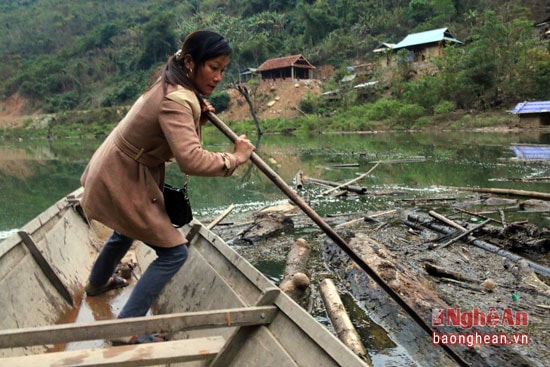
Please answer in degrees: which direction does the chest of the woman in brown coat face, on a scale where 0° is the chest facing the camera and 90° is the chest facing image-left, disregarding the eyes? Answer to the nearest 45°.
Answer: approximately 270°

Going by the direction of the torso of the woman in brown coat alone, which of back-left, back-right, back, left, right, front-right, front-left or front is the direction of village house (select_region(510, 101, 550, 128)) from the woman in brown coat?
front-left

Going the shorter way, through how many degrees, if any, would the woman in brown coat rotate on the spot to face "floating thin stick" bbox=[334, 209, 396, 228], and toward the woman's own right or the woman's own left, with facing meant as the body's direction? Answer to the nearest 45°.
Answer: approximately 45° to the woman's own left

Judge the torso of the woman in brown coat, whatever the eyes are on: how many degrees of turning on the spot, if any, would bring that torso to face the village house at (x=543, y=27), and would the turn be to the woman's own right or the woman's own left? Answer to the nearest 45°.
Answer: approximately 45° to the woman's own left

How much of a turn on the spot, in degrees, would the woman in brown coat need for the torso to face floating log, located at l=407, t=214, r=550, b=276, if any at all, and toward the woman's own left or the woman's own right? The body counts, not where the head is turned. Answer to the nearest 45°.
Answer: approximately 45° to the woman's own left

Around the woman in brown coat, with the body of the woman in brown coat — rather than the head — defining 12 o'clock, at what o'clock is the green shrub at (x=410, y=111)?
The green shrub is roughly at 10 o'clock from the woman in brown coat.

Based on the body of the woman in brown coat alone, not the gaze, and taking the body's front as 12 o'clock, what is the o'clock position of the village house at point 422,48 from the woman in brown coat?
The village house is roughly at 10 o'clock from the woman in brown coat.

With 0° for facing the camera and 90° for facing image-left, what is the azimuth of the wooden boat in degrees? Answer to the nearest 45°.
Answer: approximately 180°
